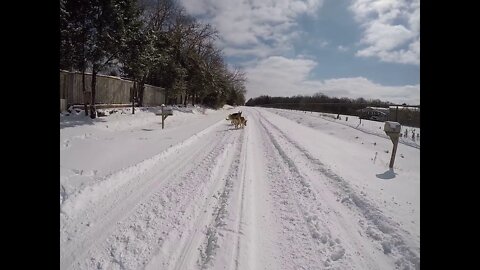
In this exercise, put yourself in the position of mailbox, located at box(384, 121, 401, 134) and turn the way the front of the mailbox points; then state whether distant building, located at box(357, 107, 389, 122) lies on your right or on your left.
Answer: on your right

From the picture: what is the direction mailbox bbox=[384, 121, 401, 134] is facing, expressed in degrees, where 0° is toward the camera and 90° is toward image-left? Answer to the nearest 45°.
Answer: approximately 45°
